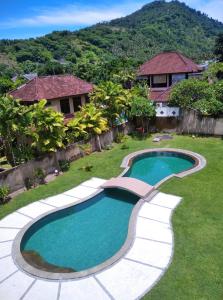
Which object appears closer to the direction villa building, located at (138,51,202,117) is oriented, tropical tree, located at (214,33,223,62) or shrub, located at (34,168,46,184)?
the shrub

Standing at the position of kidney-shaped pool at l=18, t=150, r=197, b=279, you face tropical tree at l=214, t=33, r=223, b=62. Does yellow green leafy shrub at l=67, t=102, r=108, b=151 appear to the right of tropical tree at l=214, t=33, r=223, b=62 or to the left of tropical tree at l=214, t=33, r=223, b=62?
left

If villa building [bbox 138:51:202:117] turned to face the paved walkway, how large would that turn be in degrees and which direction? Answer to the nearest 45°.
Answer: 0° — it already faces it

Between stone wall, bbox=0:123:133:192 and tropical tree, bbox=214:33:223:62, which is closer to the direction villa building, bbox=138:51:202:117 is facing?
the stone wall

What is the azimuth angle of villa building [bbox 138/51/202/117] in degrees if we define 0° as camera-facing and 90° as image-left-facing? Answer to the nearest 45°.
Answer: approximately 0°

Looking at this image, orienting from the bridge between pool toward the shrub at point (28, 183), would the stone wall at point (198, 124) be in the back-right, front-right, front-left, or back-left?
back-right

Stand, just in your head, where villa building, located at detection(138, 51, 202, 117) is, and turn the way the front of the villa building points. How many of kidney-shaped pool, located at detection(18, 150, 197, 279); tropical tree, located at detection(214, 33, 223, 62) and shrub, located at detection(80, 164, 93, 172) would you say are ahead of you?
2
